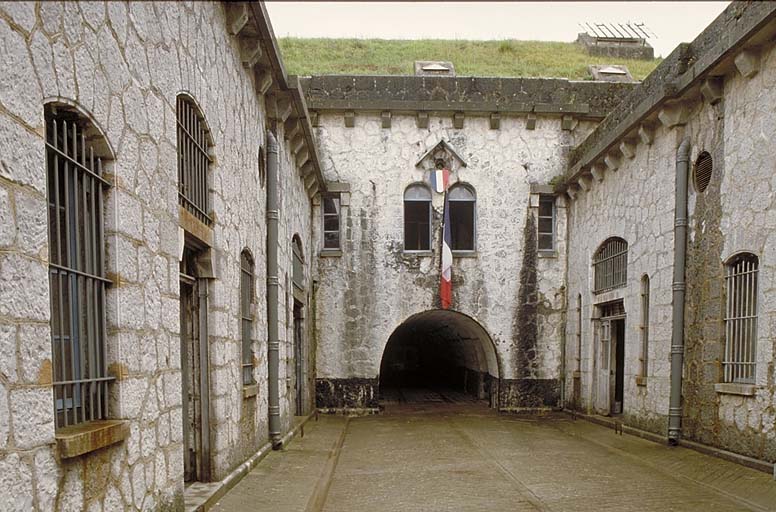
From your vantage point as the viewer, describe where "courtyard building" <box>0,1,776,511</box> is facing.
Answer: facing the viewer
